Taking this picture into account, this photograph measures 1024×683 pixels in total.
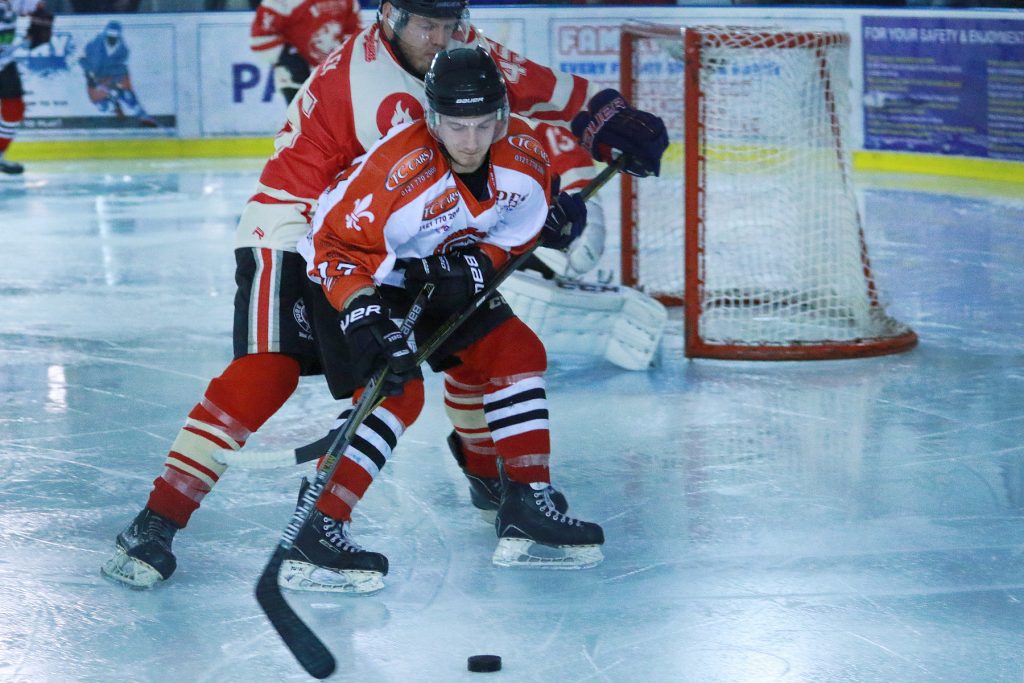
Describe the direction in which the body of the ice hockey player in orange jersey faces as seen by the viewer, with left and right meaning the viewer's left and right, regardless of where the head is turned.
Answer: facing the viewer and to the right of the viewer

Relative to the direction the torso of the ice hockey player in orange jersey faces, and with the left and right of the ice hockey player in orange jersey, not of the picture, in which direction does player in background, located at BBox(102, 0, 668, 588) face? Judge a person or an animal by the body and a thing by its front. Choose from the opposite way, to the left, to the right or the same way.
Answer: the same way

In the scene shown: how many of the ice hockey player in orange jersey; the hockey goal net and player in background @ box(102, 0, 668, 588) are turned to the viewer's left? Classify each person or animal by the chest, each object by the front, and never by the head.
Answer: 1

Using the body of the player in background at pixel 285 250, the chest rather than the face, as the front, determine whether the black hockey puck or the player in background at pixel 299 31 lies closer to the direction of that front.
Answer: the black hockey puck

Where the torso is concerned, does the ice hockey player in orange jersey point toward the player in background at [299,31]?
no

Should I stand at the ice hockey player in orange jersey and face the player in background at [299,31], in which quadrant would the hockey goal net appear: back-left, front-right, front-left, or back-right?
front-right

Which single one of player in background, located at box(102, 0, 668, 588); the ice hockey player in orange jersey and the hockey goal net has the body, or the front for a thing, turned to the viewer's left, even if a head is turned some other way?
the hockey goal net

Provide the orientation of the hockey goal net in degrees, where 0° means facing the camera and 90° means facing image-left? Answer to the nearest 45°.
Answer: approximately 90°

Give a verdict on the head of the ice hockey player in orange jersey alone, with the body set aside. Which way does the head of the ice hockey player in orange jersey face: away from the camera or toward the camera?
toward the camera
